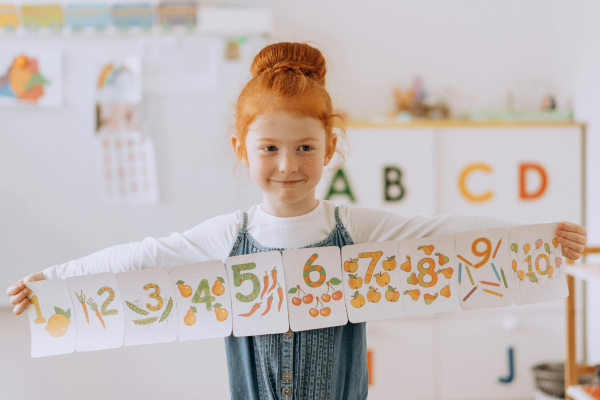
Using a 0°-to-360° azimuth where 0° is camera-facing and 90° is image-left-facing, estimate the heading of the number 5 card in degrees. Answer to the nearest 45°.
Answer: approximately 0°

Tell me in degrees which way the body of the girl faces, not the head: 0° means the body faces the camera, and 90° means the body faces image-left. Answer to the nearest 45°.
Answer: approximately 0°
